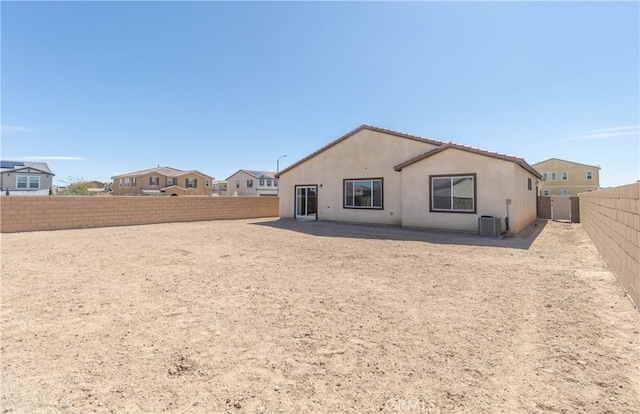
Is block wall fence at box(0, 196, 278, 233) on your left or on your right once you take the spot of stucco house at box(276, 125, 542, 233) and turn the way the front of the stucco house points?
on your left

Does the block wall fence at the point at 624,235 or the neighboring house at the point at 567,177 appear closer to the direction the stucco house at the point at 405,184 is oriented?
the neighboring house

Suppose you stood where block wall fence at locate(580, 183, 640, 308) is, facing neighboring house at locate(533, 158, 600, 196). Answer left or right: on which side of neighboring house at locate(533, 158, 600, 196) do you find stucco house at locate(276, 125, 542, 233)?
left

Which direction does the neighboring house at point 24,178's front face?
toward the camera

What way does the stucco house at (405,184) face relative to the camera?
away from the camera

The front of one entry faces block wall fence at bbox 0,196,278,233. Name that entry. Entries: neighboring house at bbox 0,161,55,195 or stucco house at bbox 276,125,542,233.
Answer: the neighboring house

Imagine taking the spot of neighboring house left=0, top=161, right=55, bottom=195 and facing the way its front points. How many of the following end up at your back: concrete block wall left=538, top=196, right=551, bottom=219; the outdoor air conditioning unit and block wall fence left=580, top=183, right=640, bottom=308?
0

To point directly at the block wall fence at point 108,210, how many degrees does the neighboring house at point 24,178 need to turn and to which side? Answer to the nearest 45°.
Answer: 0° — it already faces it

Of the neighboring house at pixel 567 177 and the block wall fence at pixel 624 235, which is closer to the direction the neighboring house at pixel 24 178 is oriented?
the block wall fence

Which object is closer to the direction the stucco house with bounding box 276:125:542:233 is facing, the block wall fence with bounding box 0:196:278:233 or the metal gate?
the metal gate

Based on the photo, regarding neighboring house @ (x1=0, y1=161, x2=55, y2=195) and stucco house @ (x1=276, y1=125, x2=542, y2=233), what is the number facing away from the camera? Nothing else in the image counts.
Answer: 1

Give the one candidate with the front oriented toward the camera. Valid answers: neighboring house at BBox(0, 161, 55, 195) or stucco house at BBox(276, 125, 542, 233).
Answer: the neighboring house

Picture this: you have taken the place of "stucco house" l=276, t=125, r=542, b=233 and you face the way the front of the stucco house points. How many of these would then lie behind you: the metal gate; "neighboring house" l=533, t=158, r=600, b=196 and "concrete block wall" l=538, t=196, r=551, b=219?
0

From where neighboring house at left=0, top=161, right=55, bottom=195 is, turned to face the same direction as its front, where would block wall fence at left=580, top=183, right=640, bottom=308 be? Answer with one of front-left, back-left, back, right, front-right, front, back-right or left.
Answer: front

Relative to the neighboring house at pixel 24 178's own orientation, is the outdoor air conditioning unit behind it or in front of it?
in front

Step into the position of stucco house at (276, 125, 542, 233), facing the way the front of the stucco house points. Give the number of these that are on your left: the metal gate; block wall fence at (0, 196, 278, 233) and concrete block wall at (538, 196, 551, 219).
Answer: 1

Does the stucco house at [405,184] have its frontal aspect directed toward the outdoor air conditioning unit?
no

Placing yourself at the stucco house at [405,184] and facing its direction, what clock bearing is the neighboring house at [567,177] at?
The neighboring house is roughly at 1 o'clock from the stucco house.
